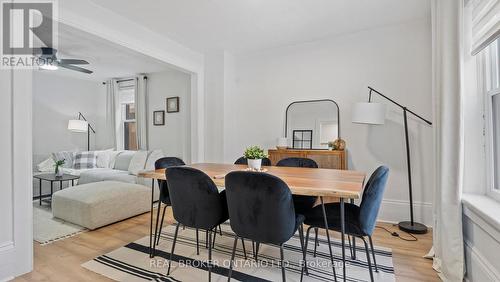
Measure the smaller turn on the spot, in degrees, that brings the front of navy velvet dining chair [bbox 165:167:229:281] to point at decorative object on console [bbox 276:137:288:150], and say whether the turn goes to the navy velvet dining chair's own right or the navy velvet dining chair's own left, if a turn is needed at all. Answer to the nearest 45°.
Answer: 0° — it already faces it

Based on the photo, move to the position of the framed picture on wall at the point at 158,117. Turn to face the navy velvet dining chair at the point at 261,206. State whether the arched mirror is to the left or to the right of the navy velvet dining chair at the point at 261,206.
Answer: left

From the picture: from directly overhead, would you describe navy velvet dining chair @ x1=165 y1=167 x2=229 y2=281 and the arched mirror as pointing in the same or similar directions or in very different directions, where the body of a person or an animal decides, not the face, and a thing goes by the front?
very different directions

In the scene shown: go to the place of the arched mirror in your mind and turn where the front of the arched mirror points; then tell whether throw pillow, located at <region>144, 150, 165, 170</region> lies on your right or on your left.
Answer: on your right

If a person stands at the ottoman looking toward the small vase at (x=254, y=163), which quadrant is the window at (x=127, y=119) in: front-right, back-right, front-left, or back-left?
back-left

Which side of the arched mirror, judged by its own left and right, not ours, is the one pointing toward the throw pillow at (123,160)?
right

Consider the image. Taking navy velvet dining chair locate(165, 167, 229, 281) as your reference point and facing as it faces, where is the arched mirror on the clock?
The arched mirror is roughly at 12 o'clock from the navy velvet dining chair.

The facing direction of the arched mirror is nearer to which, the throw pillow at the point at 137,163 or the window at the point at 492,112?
the window

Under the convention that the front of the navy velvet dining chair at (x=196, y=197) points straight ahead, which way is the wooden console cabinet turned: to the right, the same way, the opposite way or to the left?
the opposite way

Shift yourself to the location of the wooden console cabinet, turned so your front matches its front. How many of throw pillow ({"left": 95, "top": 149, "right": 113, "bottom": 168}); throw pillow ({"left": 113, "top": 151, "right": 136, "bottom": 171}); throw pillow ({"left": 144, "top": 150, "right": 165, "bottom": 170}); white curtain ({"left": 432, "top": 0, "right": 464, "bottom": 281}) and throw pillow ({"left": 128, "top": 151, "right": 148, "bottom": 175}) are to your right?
4

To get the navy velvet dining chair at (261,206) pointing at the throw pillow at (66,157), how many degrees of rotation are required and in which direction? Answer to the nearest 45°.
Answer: approximately 90° to its left

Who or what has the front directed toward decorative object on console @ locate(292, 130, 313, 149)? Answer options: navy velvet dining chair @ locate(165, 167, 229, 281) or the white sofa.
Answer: the navy velvet dining chair
